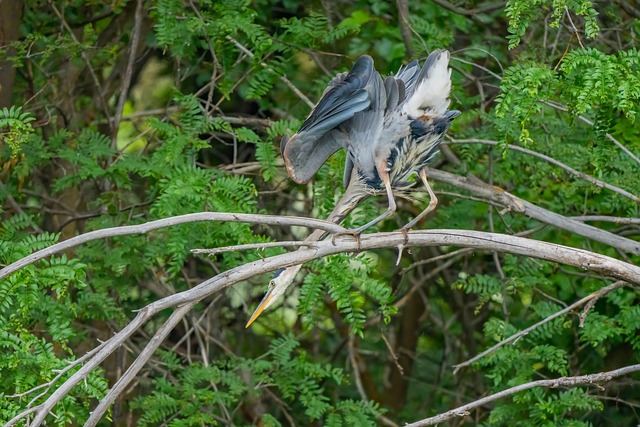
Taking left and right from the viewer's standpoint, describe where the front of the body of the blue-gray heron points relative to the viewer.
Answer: facing to the left of the viewer

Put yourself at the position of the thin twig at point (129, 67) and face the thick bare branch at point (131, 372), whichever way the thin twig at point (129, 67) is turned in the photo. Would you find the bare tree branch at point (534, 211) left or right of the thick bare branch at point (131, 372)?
left

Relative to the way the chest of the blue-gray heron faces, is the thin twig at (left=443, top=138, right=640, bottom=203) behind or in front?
behind

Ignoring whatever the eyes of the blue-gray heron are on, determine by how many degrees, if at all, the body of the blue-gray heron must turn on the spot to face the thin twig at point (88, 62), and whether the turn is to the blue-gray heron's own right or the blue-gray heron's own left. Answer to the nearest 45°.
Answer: approximately 45° to the blue-gray heron's own right

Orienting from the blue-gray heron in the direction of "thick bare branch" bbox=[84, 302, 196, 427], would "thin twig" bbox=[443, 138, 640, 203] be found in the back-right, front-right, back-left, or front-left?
back-left

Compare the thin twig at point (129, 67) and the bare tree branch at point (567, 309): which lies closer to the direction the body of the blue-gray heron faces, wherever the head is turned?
the thin twig

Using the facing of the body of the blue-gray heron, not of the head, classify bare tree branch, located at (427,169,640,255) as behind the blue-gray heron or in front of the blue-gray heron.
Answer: behind

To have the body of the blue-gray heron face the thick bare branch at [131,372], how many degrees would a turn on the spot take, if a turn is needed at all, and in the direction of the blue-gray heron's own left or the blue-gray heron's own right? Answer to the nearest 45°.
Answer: approximately 45° to the blue-gray heron's own left

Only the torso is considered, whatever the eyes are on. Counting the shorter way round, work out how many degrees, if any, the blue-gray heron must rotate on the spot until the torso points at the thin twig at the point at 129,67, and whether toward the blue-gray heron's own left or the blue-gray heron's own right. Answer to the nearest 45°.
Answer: approximately 45° to the blue-gray heron's own right

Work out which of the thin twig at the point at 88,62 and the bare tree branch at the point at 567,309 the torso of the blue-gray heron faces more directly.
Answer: the thin twig

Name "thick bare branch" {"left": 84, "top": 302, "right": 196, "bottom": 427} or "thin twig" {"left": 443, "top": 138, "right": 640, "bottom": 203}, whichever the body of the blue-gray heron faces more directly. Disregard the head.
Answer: the thick bare branch
